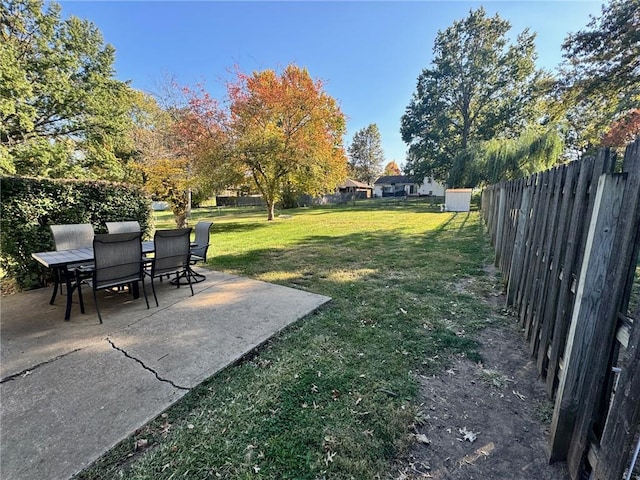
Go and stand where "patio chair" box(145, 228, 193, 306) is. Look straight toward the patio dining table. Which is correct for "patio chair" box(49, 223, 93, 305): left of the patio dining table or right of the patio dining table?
right

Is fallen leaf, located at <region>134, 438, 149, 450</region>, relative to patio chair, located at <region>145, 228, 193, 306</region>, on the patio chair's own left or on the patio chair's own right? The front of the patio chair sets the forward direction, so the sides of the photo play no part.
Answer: on the patio chair's own left

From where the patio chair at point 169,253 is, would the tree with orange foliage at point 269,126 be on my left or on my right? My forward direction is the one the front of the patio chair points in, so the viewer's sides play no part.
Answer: on my right

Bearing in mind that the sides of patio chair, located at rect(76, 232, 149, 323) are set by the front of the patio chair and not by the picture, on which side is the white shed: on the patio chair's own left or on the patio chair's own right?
on the patio chair's own right

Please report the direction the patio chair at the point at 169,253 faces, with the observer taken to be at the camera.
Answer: facing away from the viewer and to the left of the viewer

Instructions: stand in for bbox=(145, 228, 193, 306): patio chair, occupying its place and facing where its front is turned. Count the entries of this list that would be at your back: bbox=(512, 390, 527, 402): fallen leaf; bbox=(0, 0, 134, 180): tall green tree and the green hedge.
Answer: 1

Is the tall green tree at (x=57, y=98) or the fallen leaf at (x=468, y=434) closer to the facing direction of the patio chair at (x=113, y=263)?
the tall green tree

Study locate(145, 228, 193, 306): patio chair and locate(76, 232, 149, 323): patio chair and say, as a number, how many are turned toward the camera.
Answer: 0

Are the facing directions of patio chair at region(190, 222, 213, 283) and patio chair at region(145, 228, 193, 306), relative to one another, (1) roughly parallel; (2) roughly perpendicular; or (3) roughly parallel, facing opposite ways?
roughly perpendicular

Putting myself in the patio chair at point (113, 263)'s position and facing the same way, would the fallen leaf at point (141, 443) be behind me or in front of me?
behind

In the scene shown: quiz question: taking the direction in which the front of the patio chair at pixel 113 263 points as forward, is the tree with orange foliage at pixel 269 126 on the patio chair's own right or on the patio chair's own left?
on the patio chair's own right

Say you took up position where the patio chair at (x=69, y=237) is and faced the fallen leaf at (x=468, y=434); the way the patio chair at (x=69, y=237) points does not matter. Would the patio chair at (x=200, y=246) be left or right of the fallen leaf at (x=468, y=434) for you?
left

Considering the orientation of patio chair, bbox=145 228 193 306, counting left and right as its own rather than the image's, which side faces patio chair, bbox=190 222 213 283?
right

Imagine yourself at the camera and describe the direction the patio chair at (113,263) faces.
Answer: facing away from the viewer and to the left of the viewer
